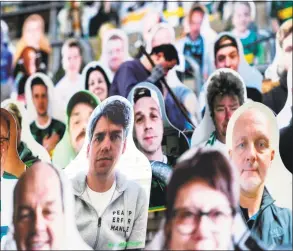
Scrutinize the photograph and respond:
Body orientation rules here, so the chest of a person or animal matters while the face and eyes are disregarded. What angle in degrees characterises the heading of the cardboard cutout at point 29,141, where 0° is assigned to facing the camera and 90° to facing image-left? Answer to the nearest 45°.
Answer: approximately 0°
